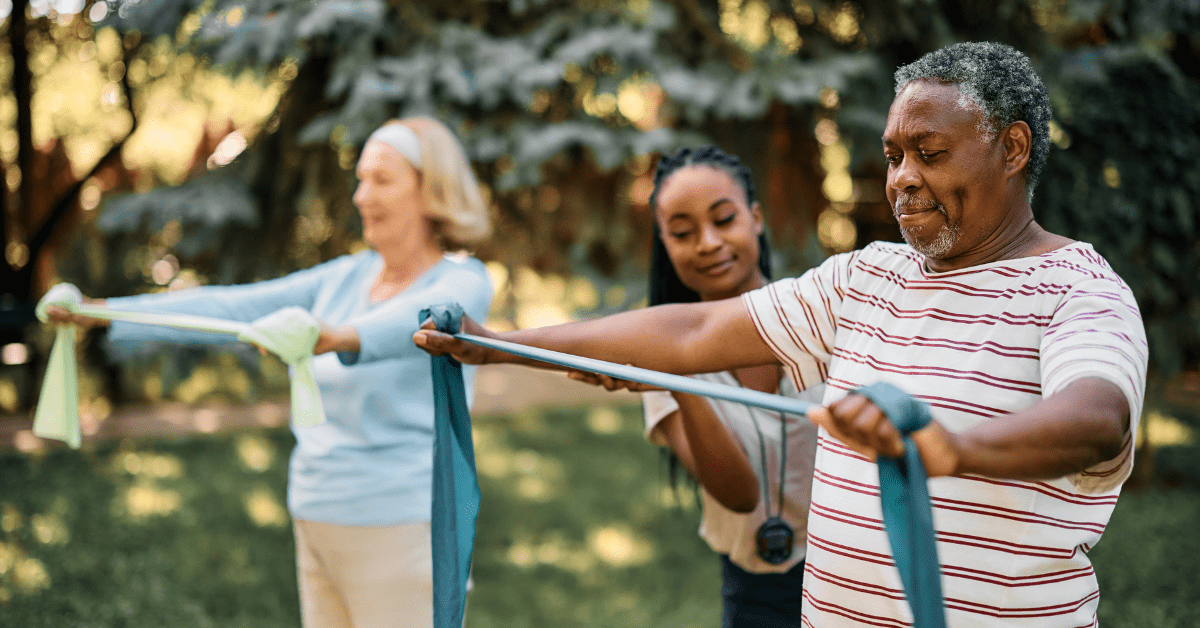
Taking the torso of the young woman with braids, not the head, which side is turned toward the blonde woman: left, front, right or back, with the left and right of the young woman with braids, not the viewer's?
right

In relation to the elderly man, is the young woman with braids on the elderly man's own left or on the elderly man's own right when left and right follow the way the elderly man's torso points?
on the elderly man's own right

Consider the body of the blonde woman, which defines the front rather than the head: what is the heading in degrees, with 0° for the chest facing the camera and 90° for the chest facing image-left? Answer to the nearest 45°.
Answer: approximately 45°

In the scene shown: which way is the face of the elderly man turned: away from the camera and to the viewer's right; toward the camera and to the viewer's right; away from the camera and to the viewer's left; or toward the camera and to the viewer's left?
toward the camera and to the viewer's left

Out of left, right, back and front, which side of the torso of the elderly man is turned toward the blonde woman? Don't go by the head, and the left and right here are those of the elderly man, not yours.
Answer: right

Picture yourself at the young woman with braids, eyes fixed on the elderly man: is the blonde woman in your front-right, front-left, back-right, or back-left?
back-right

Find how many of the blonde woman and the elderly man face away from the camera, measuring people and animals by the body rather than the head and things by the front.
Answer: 0

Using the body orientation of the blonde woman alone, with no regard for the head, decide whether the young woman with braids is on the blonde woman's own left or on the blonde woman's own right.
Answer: on the blonde woman's own left

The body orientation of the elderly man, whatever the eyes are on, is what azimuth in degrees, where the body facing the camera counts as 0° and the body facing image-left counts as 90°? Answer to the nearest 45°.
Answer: approximately 45°

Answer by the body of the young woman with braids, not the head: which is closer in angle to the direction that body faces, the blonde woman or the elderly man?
the elderly man
